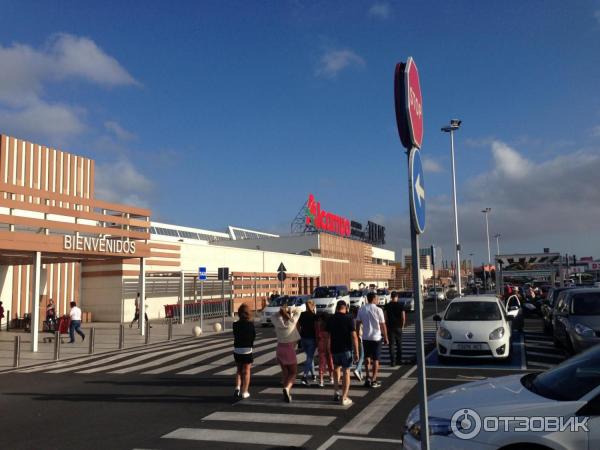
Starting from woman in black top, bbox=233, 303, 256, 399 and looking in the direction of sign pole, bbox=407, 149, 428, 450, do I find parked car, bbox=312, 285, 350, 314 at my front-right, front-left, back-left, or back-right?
back-left

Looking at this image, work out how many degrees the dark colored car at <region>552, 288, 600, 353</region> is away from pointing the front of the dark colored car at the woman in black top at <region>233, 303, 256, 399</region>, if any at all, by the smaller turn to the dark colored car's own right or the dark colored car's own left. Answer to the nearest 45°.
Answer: approximately 90° to the dark colored car's own right

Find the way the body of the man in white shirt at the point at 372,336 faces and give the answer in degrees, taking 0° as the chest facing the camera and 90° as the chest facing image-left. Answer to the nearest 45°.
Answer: approximately 180°

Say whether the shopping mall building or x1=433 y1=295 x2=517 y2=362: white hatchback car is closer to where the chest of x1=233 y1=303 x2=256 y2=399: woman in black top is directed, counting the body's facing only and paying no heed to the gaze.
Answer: the shopping mall building

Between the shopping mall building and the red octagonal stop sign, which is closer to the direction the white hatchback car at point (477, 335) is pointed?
the red octagonal stop sign

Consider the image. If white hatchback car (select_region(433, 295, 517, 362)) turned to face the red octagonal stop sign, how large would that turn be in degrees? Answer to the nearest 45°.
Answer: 0° — it already faces it

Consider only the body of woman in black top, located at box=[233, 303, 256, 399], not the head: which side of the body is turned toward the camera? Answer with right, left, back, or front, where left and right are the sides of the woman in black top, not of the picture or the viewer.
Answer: back

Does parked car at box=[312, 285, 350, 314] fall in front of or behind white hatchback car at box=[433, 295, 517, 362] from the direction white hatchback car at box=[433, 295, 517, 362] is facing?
behind

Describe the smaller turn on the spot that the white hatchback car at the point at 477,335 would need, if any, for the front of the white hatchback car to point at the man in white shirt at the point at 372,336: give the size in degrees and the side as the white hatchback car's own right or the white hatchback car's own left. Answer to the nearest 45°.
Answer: approximately 45° to the white hatchback car's own right

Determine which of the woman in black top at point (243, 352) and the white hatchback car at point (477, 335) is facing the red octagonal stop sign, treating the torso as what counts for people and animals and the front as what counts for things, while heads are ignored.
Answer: the white hatchback car

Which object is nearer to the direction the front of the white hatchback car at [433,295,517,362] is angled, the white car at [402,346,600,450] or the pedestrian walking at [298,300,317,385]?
the white car
